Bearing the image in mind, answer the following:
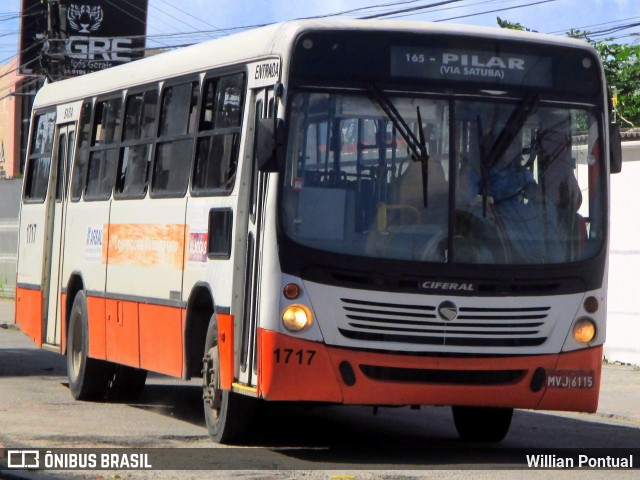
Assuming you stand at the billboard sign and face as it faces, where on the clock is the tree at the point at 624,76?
The tree is roughly at 10 o'clock from the billboard sign.

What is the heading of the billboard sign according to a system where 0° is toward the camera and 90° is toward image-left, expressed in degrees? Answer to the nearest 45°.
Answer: approximately 0°

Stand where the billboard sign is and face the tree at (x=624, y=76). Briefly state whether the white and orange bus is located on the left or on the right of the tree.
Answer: right

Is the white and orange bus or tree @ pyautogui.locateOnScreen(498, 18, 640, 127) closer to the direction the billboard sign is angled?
the white and orange bus

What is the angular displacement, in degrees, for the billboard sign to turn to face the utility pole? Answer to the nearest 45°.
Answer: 0° — it already faces it

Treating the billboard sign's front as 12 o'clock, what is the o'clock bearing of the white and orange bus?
The white and orange bus is roughly at 12 o'clock from the billboard sign.

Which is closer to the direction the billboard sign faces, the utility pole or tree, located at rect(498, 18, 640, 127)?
the utility pole
